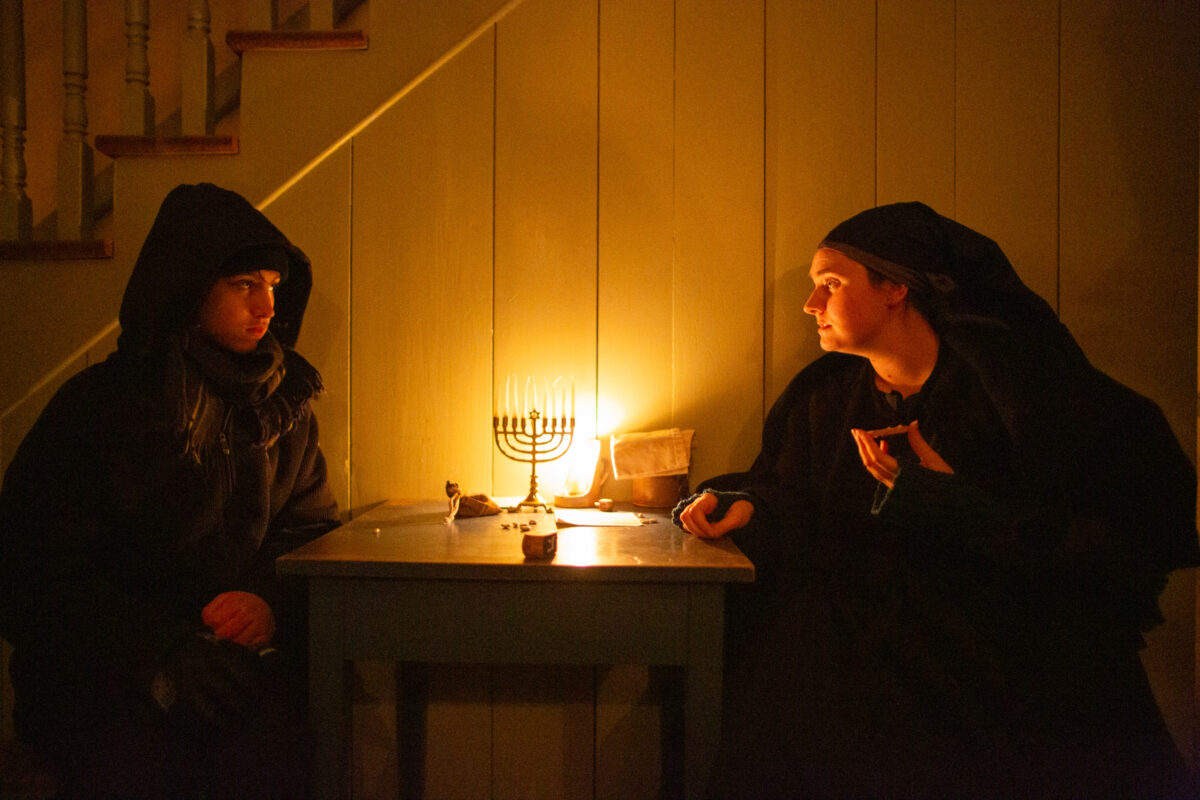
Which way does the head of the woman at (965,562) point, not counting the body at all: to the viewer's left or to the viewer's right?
to the viewer's left

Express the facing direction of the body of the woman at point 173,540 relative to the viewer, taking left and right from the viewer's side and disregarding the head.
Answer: facing the viewer and to the right of the viewer

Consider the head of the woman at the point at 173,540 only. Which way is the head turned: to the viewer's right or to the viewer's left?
to the viewer's right

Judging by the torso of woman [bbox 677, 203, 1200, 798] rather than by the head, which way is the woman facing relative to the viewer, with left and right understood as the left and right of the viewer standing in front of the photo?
facing the viewer and to the left of the viewer

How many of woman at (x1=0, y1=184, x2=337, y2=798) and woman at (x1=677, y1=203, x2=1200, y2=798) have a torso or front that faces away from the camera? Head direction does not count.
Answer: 0

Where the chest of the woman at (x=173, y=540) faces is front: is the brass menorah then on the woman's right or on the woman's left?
on the woman's left
